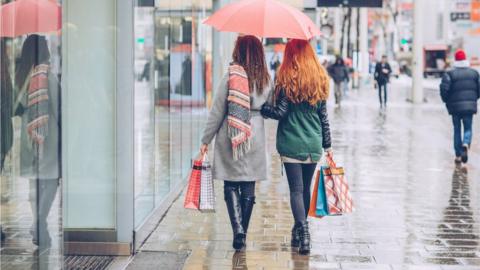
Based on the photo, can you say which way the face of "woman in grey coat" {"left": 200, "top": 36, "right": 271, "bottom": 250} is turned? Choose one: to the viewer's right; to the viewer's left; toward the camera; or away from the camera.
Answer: away from the camera

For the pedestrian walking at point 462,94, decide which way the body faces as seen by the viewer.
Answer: away from the camera

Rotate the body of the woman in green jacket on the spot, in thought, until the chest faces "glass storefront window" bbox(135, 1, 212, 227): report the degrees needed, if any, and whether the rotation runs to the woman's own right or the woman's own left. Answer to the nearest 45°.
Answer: approximately 45° to the woman's own left

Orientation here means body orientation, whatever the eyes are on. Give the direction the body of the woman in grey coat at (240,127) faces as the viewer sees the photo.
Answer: away from the camera

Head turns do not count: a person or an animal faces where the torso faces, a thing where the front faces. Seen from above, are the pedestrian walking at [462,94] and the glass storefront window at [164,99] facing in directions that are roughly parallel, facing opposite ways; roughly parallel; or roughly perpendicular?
roughly perpendicular

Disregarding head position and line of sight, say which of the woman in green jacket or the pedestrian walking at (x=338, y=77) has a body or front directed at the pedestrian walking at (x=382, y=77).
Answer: the woman in green jacket

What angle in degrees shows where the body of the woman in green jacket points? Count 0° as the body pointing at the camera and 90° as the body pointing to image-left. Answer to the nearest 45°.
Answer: approximately 180°

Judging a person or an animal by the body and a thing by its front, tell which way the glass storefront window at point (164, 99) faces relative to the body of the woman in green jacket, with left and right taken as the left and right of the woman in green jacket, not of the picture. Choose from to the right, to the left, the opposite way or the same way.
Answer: to the right

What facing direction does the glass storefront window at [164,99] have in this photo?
to the viewer's right

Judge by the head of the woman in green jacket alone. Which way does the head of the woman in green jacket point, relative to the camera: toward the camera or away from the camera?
away from the camera

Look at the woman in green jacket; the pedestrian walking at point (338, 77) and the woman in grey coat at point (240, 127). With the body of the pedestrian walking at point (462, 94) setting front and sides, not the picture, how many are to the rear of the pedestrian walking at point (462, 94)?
2
